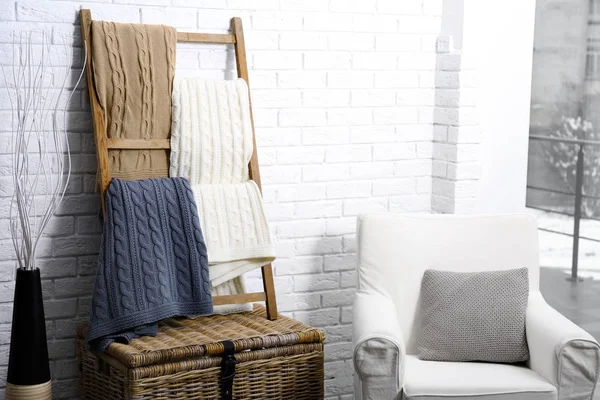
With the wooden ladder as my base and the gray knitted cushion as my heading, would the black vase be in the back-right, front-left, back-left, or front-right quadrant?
back-right

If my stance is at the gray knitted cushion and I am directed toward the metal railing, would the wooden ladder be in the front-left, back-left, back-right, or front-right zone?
back-left

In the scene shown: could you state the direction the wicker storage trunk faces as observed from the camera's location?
facing the viewer and to the right of the viewer

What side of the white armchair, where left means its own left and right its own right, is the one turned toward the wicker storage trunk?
right

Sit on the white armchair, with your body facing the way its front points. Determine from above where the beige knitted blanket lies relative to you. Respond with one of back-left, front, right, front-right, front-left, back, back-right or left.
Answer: right

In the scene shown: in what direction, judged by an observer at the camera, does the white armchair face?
facing the viewer

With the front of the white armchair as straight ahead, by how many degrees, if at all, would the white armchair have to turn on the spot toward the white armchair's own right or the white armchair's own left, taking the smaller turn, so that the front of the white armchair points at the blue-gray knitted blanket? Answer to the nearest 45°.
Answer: approximately 90° to the white armchair's own right

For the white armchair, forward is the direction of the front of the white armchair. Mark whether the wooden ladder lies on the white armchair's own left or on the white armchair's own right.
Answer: on the white armchair's own right

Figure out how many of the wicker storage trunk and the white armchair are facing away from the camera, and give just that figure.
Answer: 0

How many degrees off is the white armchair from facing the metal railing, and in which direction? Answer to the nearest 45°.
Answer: approximately 135° to its left

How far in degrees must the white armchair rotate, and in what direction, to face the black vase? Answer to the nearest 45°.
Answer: approximately 90° to its right
